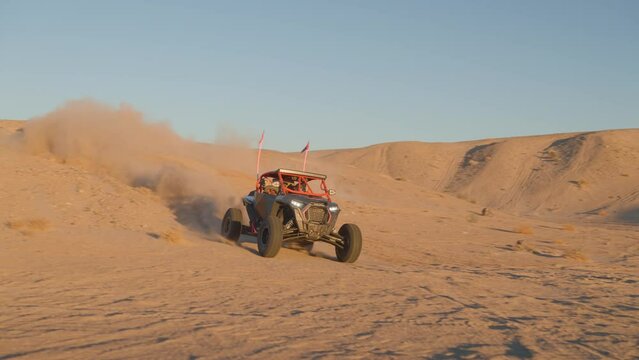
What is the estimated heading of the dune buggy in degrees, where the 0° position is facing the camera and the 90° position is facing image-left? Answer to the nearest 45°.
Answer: approximately 315°

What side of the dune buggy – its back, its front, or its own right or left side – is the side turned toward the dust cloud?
back
